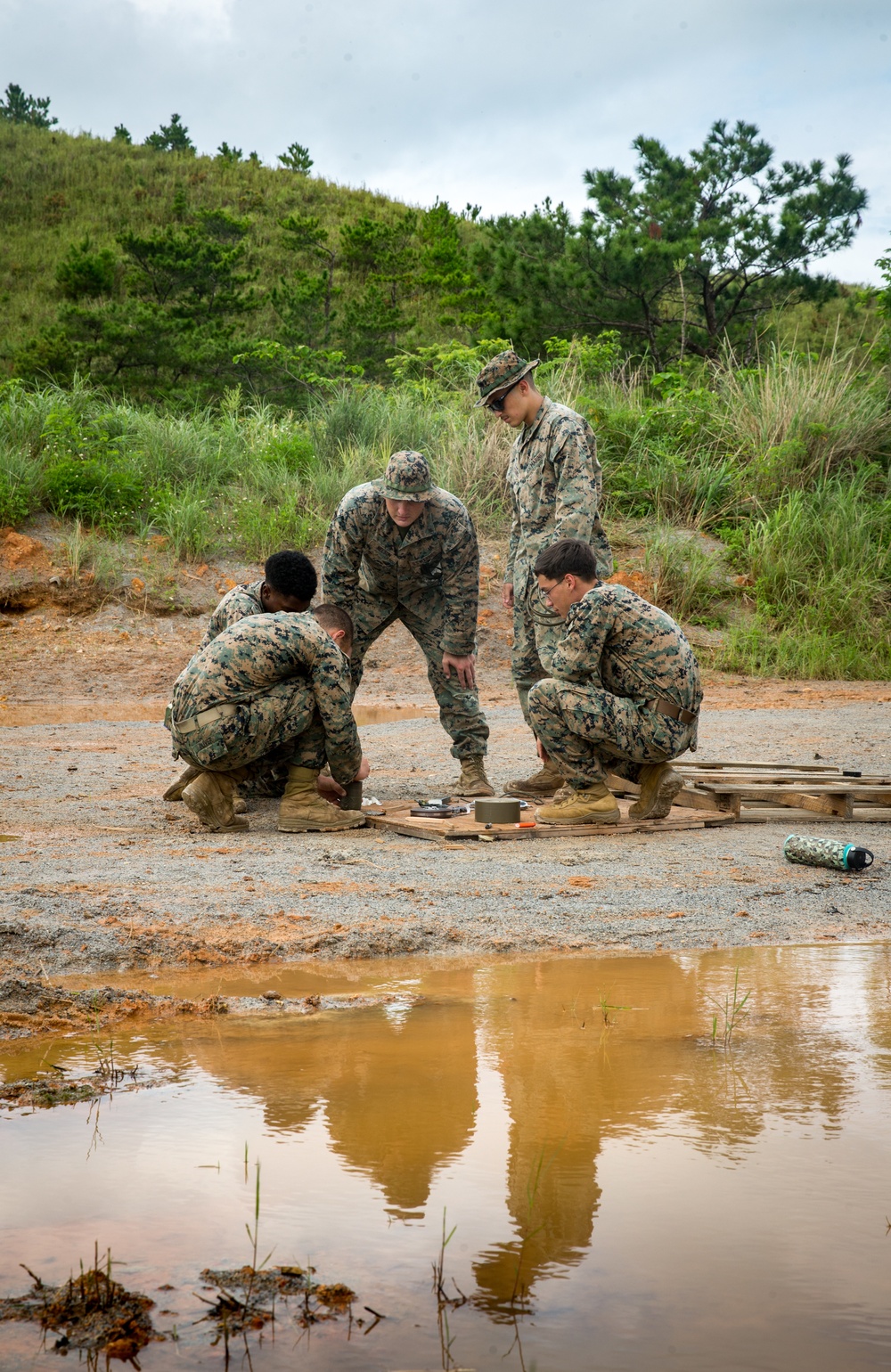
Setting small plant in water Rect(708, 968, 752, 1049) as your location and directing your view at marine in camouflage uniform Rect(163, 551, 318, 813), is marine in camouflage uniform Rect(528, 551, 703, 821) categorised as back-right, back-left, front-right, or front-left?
front-right

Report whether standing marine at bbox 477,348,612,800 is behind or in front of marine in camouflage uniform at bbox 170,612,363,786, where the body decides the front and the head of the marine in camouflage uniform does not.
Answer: in front

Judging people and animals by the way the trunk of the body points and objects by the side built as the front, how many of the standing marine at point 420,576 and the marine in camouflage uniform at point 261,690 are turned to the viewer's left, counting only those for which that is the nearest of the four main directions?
0

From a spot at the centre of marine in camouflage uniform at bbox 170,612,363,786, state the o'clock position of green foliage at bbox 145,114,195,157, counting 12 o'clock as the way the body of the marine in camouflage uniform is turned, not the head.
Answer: The green foliage is roughly at 9 o'clock from the marine in camouflage uniform.

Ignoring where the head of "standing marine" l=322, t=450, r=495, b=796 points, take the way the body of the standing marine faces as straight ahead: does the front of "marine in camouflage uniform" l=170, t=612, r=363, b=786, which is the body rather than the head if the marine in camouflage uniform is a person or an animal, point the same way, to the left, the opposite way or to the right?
to the left

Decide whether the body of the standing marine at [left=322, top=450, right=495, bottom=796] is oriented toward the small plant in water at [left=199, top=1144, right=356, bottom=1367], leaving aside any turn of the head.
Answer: yes

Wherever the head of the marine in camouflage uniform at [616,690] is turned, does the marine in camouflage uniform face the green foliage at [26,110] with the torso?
no

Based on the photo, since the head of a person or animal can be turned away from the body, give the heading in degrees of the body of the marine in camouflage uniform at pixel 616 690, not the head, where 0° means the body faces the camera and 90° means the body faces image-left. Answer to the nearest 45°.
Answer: approximately 90°

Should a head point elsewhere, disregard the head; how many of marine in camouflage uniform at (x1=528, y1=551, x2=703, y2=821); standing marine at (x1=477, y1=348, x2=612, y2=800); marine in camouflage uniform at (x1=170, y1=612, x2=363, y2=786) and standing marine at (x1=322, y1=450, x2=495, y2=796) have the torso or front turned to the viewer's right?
1

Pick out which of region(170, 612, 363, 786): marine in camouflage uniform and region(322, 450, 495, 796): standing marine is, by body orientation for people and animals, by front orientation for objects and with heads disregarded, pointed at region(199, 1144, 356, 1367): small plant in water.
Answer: the standing marine

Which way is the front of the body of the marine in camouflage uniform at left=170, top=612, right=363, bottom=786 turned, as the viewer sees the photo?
to the viewer's right

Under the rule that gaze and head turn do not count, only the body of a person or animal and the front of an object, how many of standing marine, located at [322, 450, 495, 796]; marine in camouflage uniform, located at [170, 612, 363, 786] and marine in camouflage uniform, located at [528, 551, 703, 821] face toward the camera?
1

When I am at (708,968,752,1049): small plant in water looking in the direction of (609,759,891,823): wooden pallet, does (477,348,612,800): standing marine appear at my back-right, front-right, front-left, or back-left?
front-left

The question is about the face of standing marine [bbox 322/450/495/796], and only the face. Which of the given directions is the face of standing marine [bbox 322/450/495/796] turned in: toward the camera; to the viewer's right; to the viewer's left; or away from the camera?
toward the camera

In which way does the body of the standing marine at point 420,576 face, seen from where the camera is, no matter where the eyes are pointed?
toward the camera

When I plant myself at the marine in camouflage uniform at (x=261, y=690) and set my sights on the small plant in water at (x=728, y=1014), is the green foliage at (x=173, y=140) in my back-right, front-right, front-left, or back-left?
back-left

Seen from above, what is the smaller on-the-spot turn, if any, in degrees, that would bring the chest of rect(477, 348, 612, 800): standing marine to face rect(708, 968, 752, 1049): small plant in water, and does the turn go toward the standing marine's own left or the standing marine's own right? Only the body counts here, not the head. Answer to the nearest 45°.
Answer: approximately 45° to the standing marine's own left
